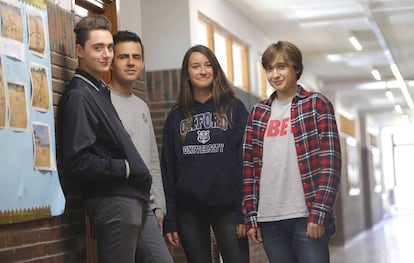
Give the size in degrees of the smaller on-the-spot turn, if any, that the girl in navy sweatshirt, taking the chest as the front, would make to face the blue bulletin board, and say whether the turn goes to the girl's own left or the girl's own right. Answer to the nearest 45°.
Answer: approximately 45° to the girl's own right

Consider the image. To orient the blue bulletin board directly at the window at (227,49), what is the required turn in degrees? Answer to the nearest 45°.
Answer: approximately 90° to its left

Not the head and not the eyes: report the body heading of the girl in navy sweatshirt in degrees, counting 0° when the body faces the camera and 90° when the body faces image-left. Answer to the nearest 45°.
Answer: approximately 0°

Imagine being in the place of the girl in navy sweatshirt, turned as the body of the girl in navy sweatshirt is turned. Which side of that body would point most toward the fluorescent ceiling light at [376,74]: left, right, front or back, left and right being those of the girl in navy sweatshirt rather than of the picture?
back

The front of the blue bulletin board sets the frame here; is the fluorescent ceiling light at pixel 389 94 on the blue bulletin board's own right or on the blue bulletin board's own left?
on the blue bulletin board's own left

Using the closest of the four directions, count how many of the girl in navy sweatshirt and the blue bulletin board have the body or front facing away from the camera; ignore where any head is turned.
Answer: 0
